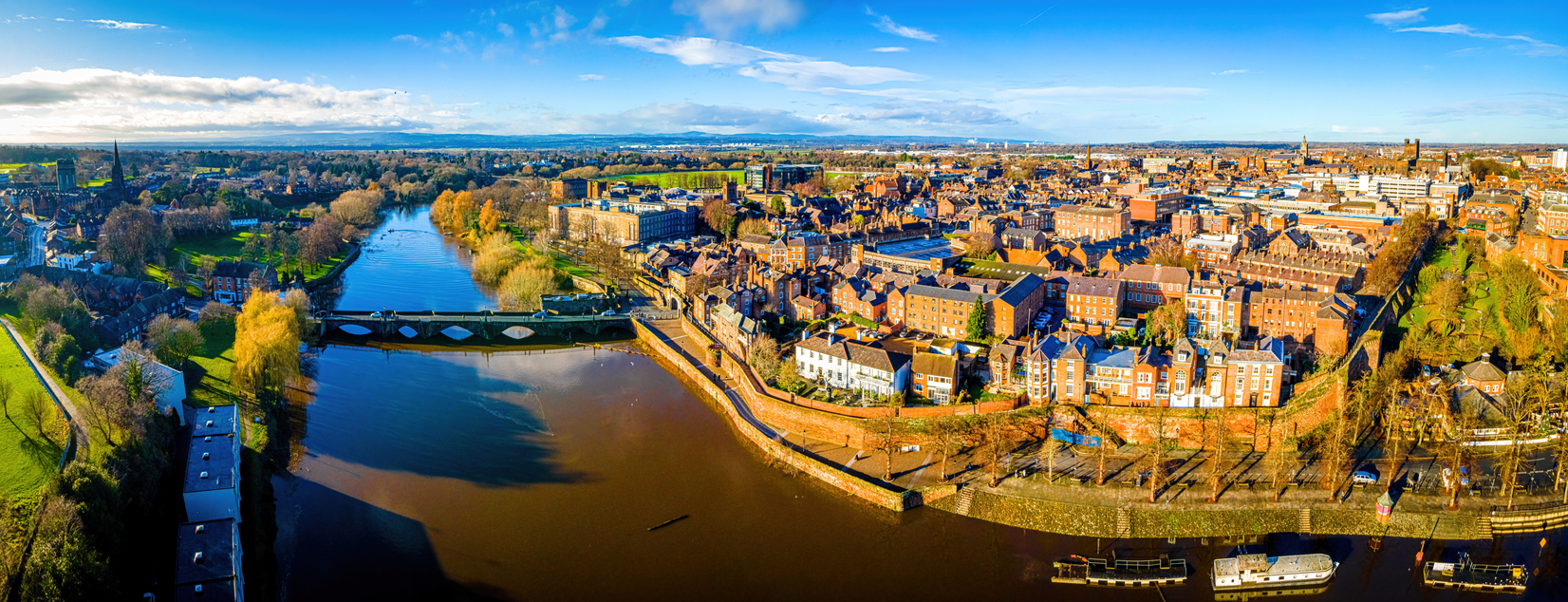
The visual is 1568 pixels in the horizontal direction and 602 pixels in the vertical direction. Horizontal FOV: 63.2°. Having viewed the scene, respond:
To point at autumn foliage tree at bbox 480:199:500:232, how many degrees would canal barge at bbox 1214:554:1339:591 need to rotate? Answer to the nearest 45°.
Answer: approximately 135° to its left

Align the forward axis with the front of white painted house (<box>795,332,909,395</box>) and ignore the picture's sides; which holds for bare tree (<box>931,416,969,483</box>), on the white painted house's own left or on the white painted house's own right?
on the white painted house's own left

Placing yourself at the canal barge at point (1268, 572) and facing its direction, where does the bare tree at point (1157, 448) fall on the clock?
The bare tree is roughly at 8 o'clock from the canal barge.

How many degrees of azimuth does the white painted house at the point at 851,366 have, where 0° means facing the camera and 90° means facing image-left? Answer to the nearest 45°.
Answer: approximately 45°

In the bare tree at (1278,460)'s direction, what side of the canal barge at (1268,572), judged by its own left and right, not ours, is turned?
left

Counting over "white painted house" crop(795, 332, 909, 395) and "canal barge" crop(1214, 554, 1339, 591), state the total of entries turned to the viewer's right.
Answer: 1

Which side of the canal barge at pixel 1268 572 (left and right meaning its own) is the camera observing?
right

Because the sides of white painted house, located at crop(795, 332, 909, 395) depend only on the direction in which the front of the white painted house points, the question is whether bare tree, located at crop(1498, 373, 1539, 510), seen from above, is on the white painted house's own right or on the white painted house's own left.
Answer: on the white painted house's own left

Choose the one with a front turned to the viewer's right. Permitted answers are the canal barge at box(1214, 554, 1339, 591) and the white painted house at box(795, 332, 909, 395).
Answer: the canal barge

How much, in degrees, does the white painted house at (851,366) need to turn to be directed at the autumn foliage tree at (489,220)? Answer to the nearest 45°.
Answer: approximately 90° to its right
